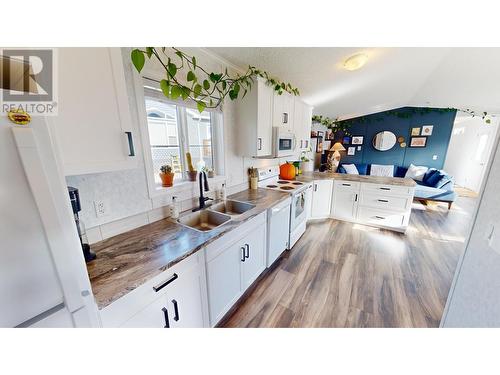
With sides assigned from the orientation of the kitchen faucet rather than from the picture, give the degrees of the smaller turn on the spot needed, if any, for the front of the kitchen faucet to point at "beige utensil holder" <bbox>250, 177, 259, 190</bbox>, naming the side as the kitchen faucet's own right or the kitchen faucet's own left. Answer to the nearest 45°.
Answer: approximately 90° to the kitchen faucet's own left

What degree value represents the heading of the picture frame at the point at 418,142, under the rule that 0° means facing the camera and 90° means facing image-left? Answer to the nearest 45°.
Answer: approximately 0°

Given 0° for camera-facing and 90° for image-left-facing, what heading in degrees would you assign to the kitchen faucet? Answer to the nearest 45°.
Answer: approximately 315°

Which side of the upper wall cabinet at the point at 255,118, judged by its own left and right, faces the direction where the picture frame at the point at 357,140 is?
left

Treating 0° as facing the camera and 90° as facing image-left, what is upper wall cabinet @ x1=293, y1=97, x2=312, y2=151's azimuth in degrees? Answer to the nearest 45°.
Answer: approximately 315°

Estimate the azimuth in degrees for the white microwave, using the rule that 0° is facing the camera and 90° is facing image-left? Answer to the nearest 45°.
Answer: approximately 315°

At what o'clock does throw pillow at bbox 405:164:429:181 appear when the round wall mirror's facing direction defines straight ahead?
The throw pillow is roughly at 10 o'clock from the round wall mirror.

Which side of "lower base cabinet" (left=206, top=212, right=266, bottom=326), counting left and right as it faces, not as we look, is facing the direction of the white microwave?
left

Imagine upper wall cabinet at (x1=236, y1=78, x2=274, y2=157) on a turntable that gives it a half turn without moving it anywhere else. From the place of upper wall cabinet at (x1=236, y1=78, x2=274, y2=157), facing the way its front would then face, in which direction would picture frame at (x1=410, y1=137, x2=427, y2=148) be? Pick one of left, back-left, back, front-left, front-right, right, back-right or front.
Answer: right

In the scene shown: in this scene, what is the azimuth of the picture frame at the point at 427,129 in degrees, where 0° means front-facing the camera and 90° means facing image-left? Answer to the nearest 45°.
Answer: approximately 0°

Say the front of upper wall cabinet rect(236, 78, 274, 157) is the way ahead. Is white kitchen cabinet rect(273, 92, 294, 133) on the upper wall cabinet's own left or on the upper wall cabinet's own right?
on the upper wall cabinet's own left

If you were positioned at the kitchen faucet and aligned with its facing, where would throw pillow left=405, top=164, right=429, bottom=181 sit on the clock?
The throw pillow is roughly at 10 o'clock from the kitchen faucet.
